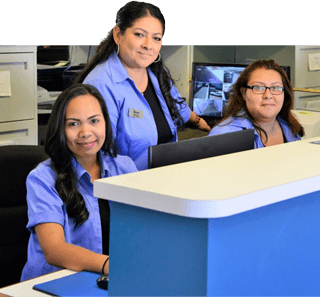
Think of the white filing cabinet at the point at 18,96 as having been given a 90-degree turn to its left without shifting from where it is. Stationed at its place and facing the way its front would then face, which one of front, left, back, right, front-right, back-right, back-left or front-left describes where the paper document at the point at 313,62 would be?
front

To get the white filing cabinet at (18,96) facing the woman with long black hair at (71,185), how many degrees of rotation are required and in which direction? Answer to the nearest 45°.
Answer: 0° — it already faces them

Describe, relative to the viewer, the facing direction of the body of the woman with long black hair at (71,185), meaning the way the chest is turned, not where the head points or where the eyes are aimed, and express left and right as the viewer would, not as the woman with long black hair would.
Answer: facing the viewer and to the right of the viewer

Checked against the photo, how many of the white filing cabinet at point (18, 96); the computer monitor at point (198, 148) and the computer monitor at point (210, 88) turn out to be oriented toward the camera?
2

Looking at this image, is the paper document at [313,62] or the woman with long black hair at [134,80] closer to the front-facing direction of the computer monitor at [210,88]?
the woman with long black hair

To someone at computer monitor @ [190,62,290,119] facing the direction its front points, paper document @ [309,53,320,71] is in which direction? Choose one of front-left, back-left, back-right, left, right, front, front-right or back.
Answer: left

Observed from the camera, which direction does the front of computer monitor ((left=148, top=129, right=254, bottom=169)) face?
facing away from the viewer and to the left of the viewer

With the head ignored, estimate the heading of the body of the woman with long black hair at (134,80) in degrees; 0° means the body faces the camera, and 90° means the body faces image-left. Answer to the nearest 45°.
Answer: approximately 315°
